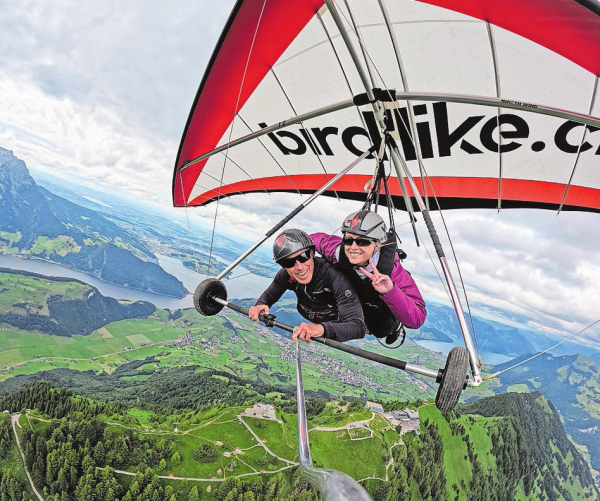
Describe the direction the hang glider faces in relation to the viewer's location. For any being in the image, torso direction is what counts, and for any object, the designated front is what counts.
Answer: facing the viewer and to the left of the viewer
